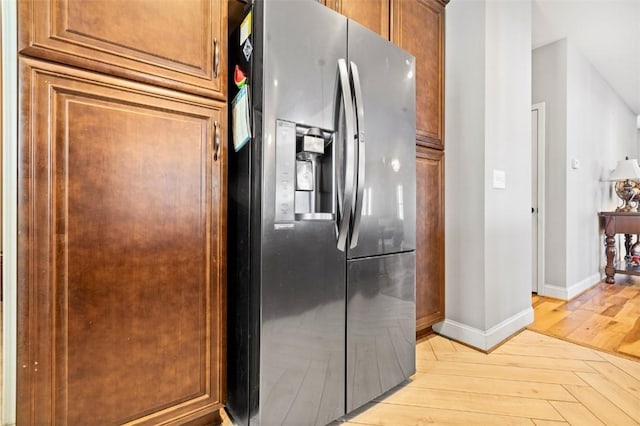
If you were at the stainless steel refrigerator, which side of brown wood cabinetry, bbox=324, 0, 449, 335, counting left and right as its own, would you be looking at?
right

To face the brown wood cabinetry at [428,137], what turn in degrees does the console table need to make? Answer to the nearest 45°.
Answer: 0° — it already faces it

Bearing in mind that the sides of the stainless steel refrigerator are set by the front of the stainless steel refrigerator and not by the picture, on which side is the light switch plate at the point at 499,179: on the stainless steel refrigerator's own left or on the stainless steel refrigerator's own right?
on the stainless steel refrigerator's own left

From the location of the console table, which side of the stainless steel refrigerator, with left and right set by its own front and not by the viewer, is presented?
left

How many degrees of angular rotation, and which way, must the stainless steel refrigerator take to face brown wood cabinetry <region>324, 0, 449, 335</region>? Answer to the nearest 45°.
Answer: approximately 90° to its left
